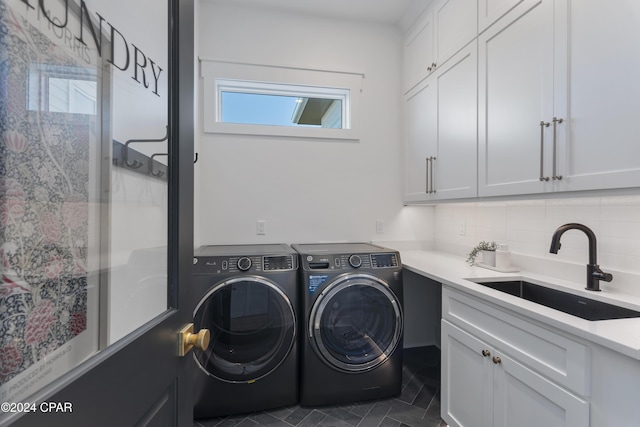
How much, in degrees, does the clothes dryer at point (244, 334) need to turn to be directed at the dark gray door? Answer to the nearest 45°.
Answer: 0° — it already faces it

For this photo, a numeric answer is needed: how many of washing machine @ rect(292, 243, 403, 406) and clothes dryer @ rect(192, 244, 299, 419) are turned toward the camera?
2

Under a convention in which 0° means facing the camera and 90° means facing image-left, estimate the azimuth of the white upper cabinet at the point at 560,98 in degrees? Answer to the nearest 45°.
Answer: approximately 45°

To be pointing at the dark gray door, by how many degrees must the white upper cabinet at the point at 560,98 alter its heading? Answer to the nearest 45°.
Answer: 0° — it already faces it

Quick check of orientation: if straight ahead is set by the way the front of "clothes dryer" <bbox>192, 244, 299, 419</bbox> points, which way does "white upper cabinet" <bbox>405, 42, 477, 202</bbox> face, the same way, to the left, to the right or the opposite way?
to the right

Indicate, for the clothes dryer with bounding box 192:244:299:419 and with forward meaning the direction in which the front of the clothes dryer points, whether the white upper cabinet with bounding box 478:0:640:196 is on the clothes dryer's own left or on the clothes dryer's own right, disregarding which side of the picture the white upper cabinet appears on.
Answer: on the clothes dryer's own left

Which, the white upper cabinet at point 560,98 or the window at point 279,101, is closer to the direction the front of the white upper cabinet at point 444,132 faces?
the window
